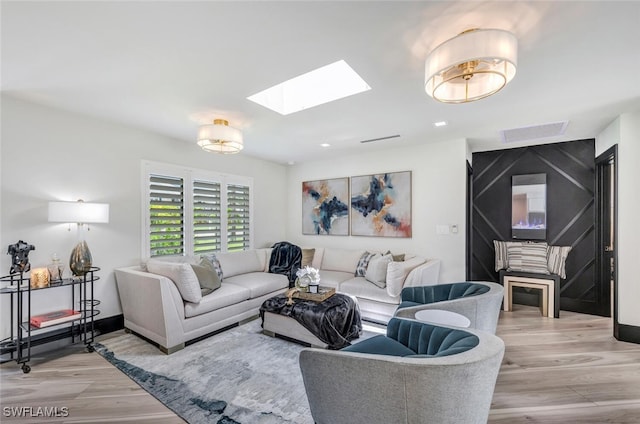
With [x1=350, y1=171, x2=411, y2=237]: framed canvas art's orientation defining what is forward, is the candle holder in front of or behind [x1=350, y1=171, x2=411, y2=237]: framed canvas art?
in front

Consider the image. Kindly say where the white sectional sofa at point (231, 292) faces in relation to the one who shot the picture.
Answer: facing the viewer and to the right of the viewer

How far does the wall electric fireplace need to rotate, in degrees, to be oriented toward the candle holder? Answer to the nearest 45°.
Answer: approximately 45° to its right

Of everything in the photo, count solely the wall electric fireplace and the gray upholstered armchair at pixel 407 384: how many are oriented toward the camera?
1

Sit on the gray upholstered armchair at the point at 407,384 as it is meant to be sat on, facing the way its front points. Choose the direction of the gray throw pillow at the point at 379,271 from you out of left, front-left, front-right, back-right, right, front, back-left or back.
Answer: front-right

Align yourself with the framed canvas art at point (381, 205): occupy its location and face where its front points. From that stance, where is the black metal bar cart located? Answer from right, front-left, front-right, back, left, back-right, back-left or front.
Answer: front

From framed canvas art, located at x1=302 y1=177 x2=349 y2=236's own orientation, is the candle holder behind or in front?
in front

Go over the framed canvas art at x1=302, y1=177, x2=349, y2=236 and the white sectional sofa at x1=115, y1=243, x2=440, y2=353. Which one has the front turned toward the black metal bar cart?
the framed canvas art

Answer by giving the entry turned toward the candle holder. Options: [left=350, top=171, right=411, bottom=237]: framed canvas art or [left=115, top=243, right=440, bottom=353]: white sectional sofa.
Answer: the framed canvas art

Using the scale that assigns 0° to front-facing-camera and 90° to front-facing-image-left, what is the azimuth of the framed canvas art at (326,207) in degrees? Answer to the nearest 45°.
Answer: approximately 45°

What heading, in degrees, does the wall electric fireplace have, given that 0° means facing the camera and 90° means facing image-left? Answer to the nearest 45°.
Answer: approximately 0°

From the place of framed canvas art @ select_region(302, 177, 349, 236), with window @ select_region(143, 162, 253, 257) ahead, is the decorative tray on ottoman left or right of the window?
left

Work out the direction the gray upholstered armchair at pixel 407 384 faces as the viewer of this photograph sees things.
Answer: facing away from the viewer and to the left of the viewer
